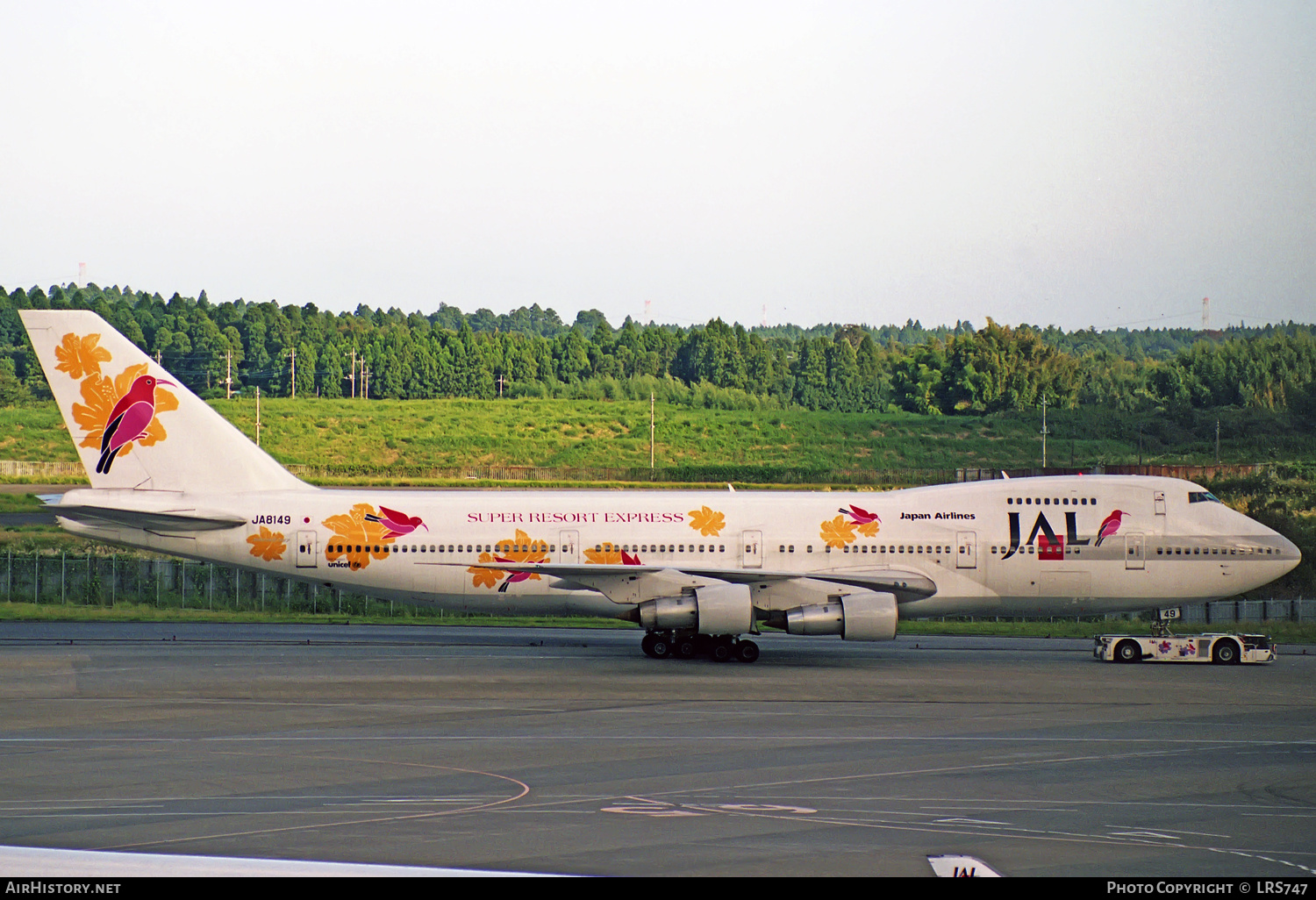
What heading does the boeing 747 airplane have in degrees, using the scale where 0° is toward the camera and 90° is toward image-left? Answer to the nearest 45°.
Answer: approximately 270°
